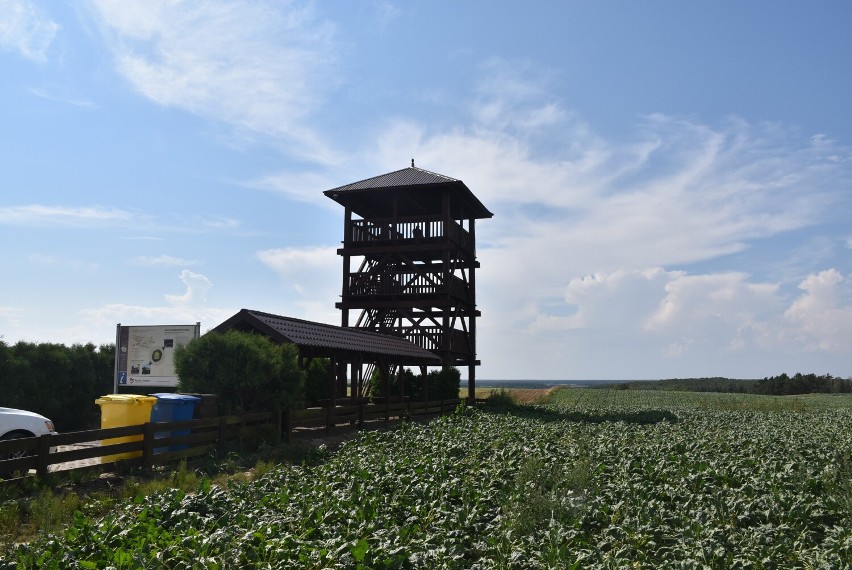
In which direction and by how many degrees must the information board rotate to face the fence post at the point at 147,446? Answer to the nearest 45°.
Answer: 0° — it already faces it

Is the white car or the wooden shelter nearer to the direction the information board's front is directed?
the white car

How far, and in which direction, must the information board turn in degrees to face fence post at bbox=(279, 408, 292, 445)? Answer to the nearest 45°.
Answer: approximately 45° to its left

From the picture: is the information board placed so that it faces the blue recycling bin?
yes

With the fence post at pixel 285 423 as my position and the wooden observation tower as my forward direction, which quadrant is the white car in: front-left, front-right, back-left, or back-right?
back-left

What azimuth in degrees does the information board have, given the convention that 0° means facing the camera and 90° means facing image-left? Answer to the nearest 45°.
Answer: approximately 0°

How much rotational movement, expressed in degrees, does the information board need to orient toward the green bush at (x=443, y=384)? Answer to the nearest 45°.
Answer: approximately 135° to its left

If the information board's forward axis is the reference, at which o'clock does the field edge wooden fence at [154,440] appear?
The field edge wooden fence is roughly at 12 o'clock from the information board.

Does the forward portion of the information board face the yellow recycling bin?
yes

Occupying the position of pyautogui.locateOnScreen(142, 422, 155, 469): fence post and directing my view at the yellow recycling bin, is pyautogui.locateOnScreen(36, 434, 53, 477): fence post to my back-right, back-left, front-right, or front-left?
back-left

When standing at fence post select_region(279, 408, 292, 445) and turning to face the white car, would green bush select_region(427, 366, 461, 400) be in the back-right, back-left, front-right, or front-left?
back-right

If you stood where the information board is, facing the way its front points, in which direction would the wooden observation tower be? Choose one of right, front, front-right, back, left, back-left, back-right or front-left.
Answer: back-left

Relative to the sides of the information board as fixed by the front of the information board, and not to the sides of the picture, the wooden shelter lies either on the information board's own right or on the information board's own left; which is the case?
on the information board's own left

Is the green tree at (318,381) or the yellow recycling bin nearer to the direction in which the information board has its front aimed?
the yellow recycling bin

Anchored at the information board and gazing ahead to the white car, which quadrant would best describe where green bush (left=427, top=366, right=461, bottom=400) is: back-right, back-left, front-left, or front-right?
back-left
